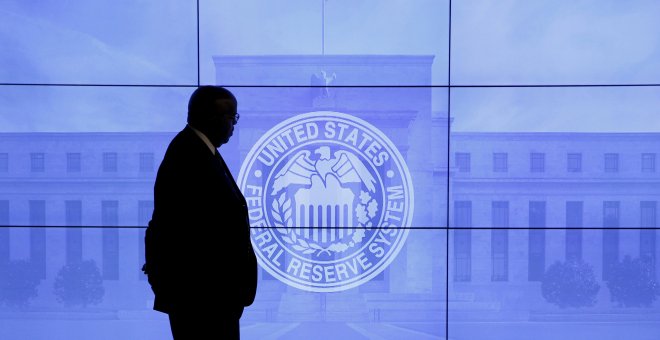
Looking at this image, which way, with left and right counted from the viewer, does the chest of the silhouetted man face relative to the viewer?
facing to the right of the viewer

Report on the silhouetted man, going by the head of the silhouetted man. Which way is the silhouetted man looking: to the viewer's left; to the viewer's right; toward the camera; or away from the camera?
to the viewer's right
